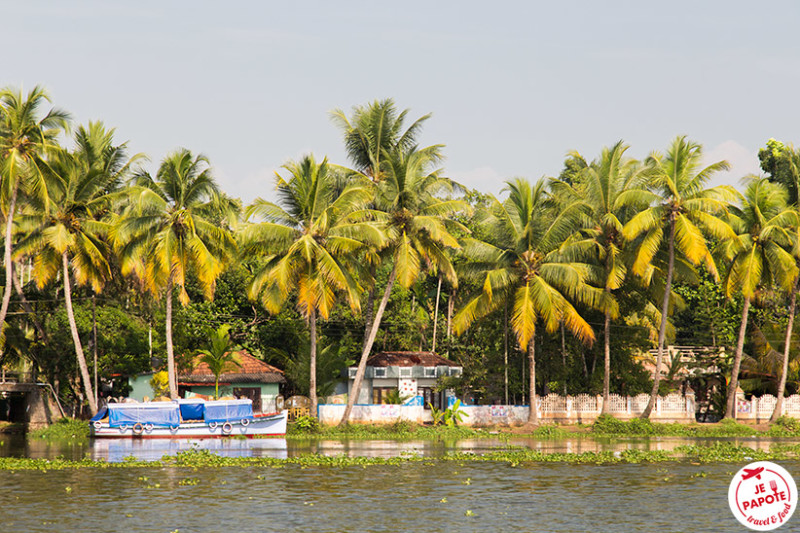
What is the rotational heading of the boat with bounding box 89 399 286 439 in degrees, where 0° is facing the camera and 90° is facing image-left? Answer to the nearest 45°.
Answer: approximately 270°

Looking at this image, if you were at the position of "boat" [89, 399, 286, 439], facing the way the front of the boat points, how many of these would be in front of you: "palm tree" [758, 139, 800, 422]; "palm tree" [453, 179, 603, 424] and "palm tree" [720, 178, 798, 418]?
3

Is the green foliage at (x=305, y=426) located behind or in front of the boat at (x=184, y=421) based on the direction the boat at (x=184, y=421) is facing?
in front

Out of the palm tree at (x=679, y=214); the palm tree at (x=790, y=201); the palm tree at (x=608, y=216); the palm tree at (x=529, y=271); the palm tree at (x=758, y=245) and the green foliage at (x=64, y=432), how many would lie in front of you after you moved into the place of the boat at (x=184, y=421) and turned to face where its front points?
5

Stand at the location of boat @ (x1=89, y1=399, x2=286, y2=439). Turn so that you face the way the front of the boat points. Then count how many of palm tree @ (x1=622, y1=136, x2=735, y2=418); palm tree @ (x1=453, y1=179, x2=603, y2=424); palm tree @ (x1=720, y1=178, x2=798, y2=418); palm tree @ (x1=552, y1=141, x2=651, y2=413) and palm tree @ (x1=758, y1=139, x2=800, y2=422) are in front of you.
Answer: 5

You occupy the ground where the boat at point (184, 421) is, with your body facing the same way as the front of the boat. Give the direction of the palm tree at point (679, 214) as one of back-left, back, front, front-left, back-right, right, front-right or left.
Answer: front

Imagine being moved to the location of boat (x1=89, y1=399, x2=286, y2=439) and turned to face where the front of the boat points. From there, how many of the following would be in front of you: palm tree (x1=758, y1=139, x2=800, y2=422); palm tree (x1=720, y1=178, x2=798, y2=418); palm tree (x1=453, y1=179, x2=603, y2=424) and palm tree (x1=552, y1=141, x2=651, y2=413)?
4

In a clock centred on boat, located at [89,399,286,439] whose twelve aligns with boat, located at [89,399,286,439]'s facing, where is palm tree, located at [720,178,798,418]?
The palm tree is roughly at 12 o'clock from the boat.

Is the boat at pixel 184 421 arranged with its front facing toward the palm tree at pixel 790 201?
yes

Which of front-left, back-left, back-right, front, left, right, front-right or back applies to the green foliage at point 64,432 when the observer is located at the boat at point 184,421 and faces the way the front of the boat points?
back-left
